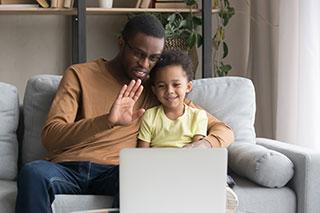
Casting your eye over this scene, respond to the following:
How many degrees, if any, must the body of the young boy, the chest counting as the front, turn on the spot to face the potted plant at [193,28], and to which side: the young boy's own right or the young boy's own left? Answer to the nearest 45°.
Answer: approximately 180°

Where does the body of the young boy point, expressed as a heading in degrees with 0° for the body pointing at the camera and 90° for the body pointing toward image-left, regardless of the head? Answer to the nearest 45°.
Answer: approximately 0°

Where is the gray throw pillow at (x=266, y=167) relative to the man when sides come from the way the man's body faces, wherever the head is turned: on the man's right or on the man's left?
on the man's left

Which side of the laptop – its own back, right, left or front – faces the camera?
back

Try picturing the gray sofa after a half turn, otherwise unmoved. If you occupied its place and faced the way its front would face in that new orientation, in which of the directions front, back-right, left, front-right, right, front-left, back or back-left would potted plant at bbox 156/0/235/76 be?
front

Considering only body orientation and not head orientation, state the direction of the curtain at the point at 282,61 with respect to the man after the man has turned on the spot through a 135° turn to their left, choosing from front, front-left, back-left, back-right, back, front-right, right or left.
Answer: front

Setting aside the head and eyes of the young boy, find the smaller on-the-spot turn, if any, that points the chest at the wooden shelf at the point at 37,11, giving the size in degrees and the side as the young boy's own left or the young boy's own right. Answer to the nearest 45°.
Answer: approximately 135° to the young boy's own right

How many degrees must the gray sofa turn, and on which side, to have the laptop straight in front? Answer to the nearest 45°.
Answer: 0° — it already faces it
